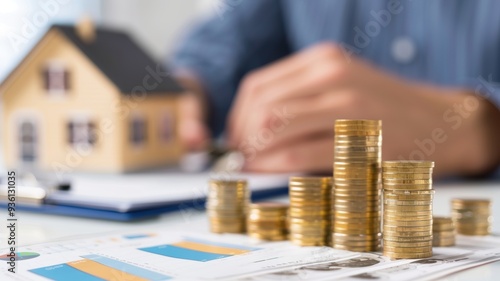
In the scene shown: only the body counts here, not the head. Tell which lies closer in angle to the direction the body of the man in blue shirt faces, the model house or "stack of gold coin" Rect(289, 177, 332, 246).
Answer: the stack of gold coin

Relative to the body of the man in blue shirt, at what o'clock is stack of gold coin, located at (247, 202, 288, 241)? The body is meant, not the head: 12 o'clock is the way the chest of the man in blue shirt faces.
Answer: The stack of gold coin is roughly at 12 o'clock from the man in blue shirt.

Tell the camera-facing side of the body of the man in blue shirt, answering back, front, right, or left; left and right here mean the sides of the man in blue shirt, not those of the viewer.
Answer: front

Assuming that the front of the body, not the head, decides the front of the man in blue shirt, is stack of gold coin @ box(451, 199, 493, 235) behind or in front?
in front

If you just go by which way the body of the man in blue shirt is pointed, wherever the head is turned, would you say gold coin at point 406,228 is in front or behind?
in front

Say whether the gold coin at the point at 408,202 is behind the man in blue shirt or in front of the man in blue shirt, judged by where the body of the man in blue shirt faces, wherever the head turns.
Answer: in front

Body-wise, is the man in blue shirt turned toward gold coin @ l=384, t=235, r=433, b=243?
yes

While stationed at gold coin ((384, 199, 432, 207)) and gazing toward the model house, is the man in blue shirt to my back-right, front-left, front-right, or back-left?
front-right

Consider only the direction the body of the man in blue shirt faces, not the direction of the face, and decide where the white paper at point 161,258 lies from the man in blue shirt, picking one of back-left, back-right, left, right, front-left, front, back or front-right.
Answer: front

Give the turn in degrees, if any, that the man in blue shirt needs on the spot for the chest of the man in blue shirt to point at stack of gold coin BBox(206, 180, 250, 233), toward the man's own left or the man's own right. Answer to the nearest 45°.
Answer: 0° — they already face it

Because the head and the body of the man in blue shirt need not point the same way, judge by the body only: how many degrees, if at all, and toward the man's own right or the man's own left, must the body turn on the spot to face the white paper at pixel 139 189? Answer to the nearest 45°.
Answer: approximately 45° to the man's own right
